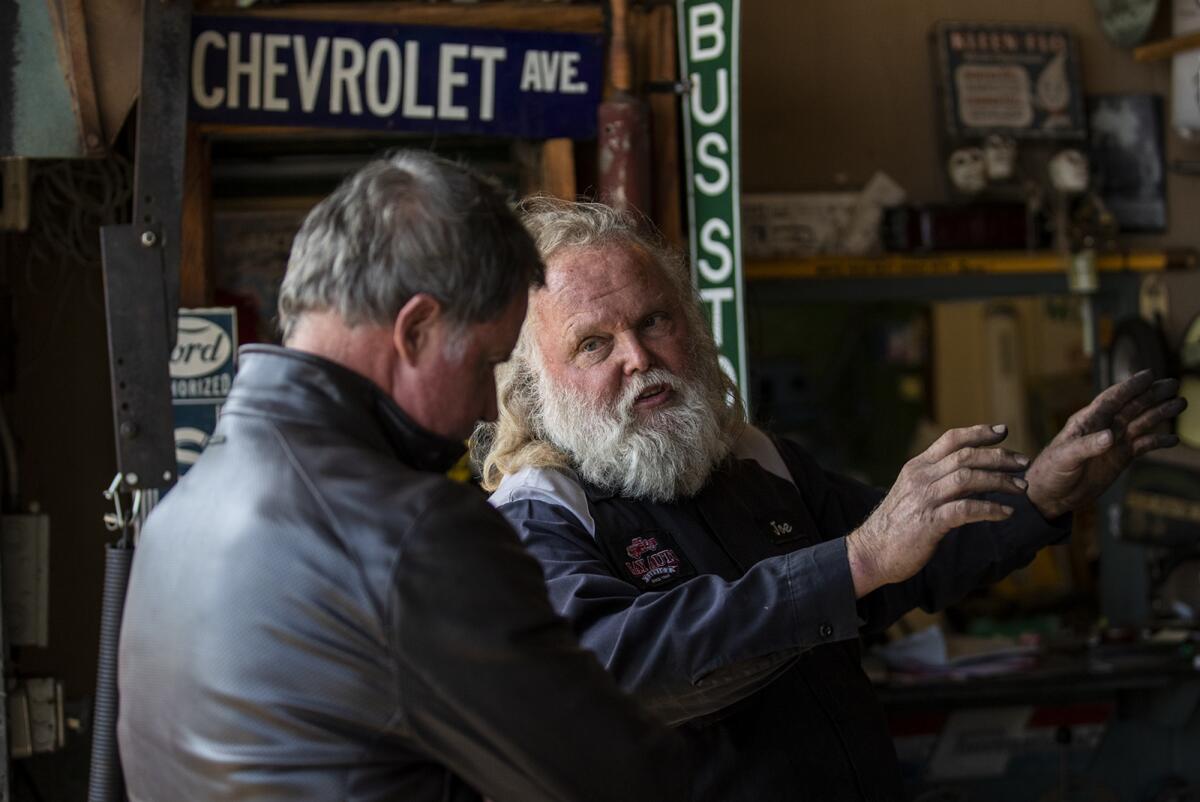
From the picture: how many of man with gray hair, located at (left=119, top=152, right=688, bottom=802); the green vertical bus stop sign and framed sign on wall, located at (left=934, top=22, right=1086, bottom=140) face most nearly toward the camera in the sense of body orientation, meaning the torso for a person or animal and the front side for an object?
2

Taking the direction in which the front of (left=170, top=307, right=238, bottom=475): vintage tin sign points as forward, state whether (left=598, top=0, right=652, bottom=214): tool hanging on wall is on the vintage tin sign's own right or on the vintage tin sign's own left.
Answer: on the vintage tin sign's own left

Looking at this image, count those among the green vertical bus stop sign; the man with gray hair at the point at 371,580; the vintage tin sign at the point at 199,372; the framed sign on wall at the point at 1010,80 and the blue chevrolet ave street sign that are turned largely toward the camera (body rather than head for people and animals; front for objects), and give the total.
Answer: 4

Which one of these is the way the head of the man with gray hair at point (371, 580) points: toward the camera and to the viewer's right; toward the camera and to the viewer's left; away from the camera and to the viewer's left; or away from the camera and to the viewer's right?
away from the camera and to the viewer's right

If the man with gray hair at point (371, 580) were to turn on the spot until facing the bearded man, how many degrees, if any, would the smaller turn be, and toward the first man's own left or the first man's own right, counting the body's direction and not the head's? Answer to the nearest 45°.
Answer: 0° — they already face them

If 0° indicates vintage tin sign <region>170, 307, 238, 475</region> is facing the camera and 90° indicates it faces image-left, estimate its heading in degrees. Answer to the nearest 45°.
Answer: approximately 0°

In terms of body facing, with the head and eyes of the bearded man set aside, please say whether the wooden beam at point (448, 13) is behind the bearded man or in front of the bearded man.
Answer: behind

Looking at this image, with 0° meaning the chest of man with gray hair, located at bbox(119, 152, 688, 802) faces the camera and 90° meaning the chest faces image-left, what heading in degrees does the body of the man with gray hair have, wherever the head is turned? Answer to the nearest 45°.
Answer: approximately 225°

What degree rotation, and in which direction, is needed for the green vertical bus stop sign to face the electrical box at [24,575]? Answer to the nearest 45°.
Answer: approximately 90° to its right

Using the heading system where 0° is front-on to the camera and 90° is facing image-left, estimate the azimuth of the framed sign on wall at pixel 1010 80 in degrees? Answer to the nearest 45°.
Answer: approximately 0°

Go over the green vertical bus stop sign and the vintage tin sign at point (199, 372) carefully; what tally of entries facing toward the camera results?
2
